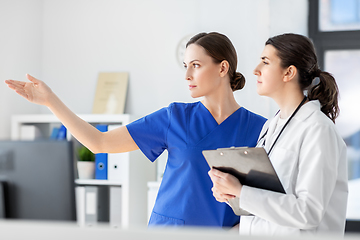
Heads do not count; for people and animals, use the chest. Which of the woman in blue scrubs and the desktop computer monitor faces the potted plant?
the desktop computer monitor

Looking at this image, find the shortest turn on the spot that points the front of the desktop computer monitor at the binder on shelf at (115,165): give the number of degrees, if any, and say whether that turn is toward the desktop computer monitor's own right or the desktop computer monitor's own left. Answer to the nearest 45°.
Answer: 0° — it already faces it

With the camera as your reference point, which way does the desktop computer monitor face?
facing away from the viewer

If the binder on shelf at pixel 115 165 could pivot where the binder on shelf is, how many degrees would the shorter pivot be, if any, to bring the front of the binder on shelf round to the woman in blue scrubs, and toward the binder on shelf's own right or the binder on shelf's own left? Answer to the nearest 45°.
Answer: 0° — it already faces them

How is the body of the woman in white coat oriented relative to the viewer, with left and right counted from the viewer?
facing to the left of the viewer

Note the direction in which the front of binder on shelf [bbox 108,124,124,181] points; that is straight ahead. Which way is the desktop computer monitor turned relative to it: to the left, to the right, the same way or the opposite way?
the opposite way

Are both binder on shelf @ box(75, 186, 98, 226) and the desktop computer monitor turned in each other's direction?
yes

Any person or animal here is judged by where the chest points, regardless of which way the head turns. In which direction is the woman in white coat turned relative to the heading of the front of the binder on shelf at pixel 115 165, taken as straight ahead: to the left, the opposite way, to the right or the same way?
to the right
